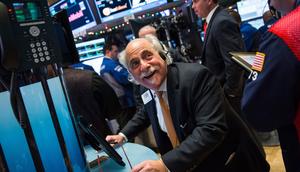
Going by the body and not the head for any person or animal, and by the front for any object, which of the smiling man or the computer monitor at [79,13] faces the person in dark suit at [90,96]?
the computer monitor

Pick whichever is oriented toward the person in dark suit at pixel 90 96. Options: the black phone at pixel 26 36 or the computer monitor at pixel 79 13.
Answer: the computer monitor

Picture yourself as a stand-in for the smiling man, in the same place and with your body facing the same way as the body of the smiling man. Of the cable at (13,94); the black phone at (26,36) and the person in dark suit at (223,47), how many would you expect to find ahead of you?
2

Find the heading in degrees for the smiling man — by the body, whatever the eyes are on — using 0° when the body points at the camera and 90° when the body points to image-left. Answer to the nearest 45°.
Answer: approximately 45°

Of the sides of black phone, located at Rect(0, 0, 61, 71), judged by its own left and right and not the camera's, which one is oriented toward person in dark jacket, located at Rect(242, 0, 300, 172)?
left

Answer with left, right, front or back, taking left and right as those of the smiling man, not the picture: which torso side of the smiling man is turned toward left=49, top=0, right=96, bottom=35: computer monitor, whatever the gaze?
right

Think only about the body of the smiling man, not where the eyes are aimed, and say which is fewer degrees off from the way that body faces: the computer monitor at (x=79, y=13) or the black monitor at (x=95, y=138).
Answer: the black monitor

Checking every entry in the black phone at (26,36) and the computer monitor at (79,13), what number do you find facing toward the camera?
2

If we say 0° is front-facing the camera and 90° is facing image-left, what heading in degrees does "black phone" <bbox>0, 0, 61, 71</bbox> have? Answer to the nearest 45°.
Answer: approximately 0°

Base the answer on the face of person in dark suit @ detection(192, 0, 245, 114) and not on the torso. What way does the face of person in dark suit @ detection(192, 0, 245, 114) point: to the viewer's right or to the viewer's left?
to the viewer's left

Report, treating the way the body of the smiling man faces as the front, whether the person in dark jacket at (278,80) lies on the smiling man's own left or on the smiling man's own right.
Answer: on the smiling man's own left

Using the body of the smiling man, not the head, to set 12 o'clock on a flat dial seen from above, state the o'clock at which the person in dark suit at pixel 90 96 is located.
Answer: The person in dark suit is roughly at 3 o'clock from the smiling man.
